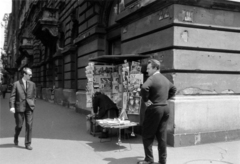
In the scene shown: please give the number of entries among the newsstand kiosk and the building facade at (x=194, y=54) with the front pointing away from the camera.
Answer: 0

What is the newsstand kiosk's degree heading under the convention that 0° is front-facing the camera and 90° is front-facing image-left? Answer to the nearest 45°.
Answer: approximately 45°

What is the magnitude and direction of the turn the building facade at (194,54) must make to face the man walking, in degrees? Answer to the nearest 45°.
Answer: approximately 45° to its right

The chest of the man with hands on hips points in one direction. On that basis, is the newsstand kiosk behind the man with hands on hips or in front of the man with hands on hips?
in front

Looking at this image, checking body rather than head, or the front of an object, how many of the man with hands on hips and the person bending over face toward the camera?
0

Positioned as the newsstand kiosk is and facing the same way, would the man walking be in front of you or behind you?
in front

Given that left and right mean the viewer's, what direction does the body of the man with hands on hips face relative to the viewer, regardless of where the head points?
facing away from the viewer and to the left of the viewer
